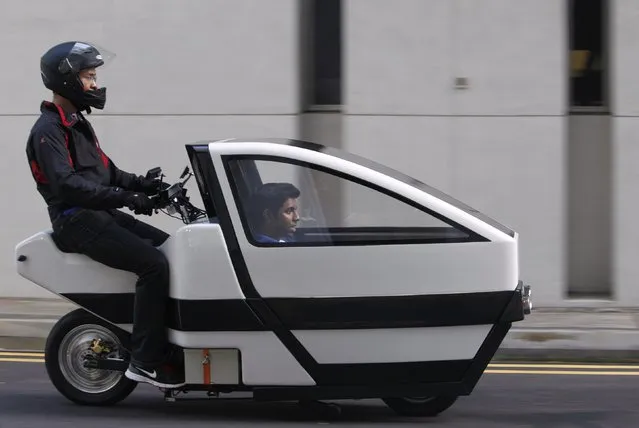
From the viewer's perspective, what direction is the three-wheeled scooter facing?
to the viewer's right

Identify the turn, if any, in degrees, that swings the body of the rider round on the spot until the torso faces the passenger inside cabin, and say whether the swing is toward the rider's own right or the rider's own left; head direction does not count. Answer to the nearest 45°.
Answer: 0° — they already face them

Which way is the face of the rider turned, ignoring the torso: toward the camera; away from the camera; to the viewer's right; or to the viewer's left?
to the viewer's right

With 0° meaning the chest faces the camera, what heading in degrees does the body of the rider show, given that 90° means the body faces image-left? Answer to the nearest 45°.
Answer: approximately 270°
